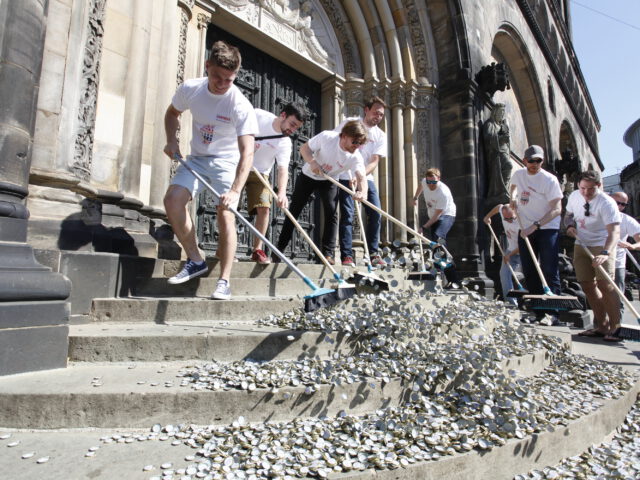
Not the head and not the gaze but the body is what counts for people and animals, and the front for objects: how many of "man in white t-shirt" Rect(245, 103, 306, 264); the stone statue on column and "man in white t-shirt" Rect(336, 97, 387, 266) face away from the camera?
0

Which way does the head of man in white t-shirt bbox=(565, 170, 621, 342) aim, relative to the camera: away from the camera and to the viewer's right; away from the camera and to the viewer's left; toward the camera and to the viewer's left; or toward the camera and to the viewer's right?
toward the camera and to the viewer's left

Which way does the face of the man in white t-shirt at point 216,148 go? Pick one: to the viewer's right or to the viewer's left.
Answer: to the viewer's right

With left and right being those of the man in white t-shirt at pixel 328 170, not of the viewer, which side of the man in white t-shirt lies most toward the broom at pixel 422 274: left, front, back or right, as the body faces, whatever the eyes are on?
left

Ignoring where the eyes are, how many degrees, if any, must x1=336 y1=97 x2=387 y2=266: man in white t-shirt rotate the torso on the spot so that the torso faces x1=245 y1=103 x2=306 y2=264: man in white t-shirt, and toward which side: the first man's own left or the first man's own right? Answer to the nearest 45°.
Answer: approximately 45° to the first man's own right

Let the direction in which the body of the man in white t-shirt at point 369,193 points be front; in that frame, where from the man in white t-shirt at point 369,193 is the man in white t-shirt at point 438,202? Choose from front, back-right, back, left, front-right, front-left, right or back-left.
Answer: back-left

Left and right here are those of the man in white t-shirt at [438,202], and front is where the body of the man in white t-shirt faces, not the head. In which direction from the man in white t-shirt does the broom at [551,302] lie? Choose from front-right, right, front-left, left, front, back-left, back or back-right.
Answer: left

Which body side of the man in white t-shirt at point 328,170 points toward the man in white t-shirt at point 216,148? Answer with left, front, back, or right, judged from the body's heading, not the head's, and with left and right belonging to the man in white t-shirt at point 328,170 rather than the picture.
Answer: right

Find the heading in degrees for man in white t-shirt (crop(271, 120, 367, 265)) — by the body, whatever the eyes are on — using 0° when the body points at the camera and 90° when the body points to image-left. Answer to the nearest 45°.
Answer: approximately 315°

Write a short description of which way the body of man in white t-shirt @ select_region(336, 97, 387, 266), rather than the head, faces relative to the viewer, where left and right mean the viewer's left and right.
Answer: facing the viewer

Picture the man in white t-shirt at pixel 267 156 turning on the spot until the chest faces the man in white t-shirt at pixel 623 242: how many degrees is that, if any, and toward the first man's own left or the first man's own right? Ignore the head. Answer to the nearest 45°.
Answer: approximately 45° to the first man's own left

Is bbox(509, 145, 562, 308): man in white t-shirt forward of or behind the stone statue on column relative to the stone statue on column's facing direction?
forward

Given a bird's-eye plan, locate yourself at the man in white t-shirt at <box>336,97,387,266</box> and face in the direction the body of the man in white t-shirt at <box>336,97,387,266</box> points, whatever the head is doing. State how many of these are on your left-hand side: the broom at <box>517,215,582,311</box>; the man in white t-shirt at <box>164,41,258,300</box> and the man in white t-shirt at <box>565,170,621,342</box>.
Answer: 2

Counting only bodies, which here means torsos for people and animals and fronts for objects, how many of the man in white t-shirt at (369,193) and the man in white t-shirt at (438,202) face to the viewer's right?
0
